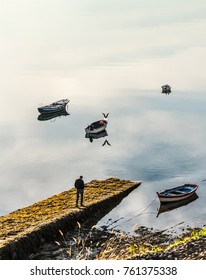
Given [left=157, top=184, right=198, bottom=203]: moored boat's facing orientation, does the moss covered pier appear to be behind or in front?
in front

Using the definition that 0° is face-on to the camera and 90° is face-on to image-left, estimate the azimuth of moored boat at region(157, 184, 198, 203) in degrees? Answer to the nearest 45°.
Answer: approximately 45°
